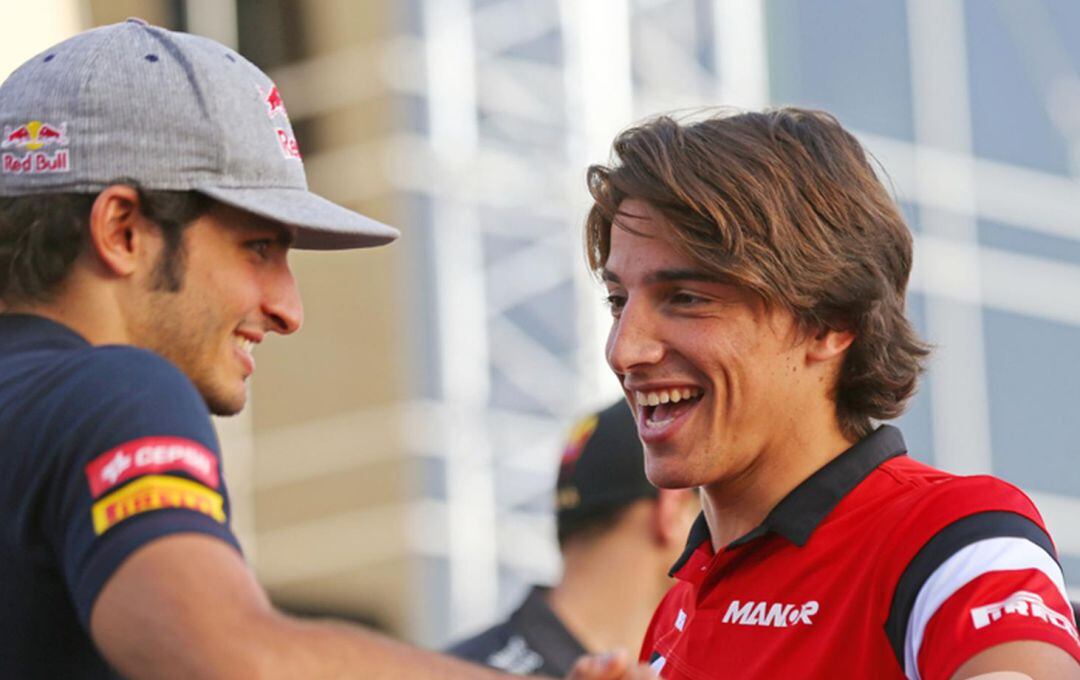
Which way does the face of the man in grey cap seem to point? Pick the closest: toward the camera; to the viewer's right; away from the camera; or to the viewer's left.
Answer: to the viewer's right

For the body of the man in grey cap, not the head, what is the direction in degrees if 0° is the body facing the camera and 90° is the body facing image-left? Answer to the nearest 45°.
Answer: approximately 270°

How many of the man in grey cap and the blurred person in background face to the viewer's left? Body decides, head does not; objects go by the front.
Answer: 0
